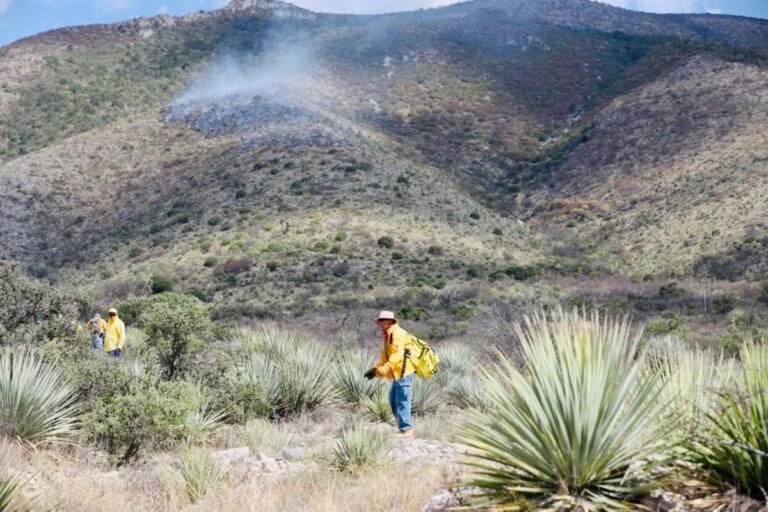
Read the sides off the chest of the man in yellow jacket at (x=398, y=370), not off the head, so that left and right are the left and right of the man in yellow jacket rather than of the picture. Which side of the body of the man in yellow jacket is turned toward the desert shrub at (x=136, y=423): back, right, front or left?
front

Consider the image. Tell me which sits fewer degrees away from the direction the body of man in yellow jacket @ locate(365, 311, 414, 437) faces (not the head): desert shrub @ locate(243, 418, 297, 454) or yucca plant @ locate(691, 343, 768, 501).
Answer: the desert shrub

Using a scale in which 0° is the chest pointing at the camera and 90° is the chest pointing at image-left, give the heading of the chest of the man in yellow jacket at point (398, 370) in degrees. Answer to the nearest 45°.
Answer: approximately 90°

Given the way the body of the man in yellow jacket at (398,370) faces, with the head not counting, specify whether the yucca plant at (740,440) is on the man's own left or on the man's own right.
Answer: on the man's own left

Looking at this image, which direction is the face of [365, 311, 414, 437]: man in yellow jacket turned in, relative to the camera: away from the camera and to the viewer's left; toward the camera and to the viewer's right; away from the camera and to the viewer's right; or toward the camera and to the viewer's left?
toward the camera and to the viewer's left

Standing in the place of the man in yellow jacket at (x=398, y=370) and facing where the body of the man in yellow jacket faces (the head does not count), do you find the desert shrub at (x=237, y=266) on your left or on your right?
on your right

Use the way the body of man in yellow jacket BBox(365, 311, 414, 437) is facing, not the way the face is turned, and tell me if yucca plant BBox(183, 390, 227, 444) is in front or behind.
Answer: in front

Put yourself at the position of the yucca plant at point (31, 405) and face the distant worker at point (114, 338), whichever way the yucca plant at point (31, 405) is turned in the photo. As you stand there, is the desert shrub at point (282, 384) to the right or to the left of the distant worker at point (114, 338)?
right

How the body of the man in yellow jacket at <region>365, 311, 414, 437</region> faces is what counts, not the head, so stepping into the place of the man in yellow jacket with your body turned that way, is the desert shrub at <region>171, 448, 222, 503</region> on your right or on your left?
on your left

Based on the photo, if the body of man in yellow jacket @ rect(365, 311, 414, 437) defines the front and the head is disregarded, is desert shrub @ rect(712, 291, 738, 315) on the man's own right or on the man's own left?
on the man's own right

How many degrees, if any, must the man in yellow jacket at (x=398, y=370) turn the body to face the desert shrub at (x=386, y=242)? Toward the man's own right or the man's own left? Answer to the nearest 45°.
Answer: approximately 90° to the man's own right
